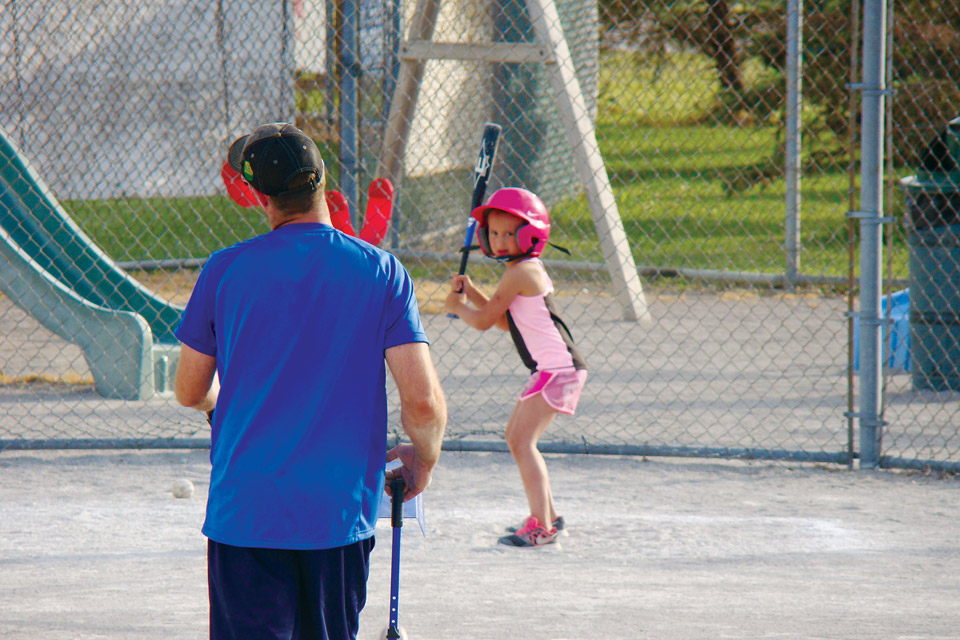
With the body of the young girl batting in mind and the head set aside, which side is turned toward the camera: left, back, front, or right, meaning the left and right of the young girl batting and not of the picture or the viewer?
left

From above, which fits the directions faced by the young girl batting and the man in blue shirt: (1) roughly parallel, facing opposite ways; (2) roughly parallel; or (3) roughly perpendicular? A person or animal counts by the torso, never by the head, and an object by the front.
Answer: roughly perpendicular

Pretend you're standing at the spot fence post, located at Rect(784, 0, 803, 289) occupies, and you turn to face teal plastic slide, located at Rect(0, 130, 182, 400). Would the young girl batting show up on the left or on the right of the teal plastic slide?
left

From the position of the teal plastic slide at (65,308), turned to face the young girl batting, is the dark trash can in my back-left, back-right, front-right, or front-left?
front-left

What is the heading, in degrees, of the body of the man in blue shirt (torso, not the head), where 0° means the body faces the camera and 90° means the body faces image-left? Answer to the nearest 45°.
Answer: approximately 180°

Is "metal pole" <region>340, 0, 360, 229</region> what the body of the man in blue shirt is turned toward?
yes

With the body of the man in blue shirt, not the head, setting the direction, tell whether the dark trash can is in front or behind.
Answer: in front

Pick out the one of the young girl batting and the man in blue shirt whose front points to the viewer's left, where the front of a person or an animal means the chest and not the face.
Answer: the young girl batting

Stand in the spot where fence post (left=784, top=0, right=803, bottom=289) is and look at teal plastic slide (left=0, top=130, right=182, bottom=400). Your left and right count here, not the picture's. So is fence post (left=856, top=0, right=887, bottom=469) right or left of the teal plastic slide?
left

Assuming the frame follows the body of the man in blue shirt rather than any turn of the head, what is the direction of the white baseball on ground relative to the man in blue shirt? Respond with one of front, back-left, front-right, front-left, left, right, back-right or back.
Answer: front

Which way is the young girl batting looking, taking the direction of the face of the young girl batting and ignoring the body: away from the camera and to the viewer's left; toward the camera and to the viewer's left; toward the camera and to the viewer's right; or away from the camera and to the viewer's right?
toward the camera and to the viewer's left

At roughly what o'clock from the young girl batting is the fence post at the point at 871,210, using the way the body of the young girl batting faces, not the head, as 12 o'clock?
The fence post is roughly at 5 o'clock from the young girl batting.

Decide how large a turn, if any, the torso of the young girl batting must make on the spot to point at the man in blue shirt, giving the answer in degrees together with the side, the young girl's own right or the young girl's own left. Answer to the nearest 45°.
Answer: approximately 90° to the young girl's own left
